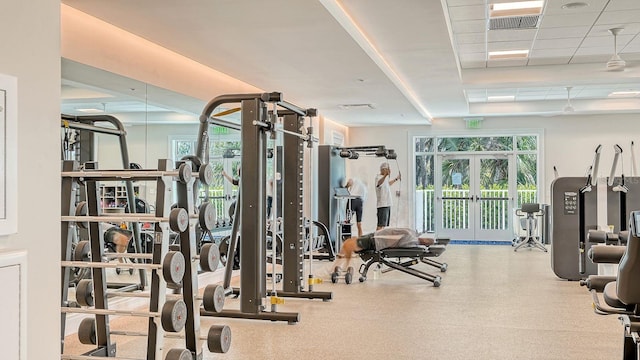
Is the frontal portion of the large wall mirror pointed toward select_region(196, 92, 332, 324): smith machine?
yes

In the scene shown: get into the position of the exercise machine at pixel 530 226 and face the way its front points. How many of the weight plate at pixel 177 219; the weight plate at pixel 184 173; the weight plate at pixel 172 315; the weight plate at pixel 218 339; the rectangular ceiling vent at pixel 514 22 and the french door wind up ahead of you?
5

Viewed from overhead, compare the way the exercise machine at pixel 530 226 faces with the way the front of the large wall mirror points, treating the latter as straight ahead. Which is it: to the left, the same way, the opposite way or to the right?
to the right

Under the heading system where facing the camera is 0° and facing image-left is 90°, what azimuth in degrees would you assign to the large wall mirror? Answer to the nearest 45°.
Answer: approximately 315°

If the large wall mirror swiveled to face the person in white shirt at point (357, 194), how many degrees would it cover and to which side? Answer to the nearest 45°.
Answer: approximately 90° to its left

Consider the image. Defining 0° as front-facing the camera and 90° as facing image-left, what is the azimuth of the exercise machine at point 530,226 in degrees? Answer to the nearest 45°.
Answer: approximately 0°

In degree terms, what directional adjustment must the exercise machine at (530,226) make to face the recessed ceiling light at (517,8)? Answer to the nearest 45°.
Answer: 0° — it already faces it
